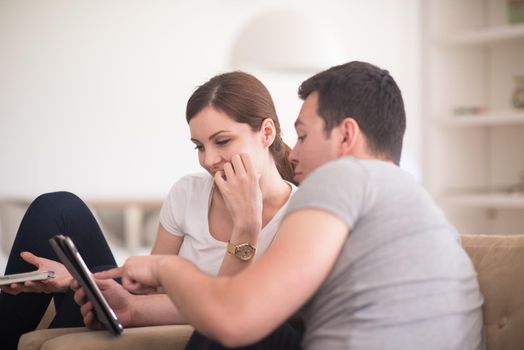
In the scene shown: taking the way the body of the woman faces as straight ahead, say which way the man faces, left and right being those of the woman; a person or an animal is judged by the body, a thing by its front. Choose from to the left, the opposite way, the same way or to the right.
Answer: to the right

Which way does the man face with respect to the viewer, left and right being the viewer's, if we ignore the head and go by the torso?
facing away from the viewer and to the left of the viewer

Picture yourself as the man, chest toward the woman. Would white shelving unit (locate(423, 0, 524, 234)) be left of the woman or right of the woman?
right

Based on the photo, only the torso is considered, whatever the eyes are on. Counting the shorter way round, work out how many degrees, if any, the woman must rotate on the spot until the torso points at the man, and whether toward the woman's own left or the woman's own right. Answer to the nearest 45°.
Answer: approximately 45° to the woman's own left

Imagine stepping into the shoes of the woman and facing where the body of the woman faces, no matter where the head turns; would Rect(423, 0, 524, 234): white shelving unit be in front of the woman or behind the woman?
behind

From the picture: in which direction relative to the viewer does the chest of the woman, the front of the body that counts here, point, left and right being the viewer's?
facing the viewer and to the left of the viewer

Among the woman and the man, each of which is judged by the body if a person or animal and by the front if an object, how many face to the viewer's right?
0

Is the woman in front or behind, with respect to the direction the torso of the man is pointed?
in front

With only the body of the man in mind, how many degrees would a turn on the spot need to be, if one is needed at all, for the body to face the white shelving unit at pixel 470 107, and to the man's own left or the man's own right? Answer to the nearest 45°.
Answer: approximately 45° to the man's own right

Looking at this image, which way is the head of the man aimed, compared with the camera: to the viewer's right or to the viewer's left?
to the viewer's left
